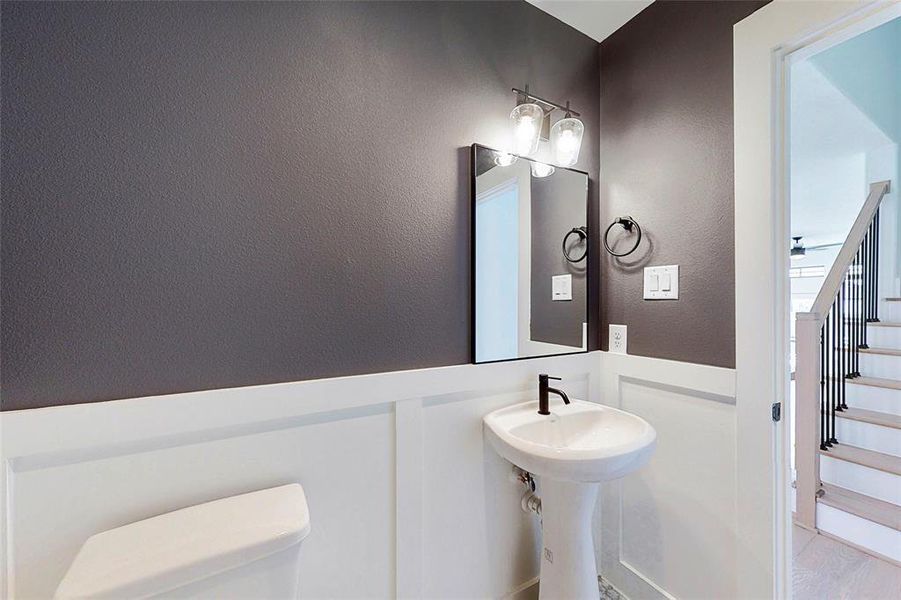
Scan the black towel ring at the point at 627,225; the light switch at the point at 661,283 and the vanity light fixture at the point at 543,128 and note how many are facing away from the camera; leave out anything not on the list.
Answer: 0

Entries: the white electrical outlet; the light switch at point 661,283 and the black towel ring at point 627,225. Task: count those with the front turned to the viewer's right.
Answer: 0

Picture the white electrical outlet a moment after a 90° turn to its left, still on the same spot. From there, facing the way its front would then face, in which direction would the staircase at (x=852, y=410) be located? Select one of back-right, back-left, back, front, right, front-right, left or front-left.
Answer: left

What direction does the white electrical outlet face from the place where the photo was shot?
facing the viewer and to the left of the viewer

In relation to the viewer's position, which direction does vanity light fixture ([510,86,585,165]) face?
facing the viewer and to the right of the viewer

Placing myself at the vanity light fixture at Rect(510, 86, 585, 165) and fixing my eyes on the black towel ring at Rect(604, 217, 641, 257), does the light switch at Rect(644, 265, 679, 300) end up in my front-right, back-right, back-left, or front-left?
front-right

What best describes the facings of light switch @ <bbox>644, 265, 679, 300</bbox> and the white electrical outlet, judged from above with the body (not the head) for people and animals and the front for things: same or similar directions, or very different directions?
same or similar directions

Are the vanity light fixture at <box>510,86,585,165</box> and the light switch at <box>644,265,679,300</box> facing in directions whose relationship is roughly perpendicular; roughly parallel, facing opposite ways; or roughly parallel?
roughly perpendicular

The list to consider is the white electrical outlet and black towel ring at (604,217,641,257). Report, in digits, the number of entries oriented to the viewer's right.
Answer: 0

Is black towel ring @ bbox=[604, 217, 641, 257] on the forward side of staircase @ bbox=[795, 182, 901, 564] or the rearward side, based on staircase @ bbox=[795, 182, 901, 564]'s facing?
on the forward side
